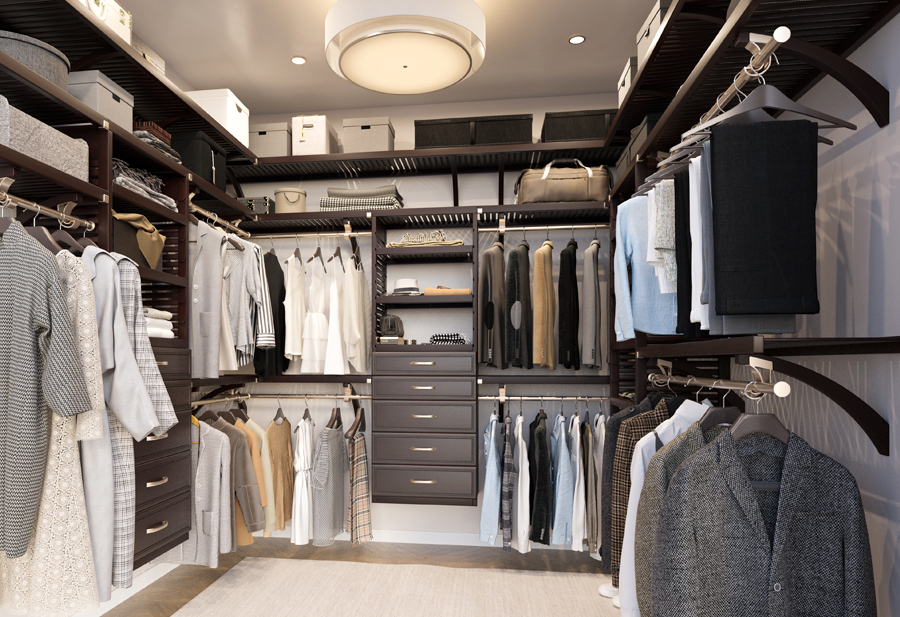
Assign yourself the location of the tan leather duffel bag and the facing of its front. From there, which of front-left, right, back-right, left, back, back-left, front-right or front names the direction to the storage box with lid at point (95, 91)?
front-right

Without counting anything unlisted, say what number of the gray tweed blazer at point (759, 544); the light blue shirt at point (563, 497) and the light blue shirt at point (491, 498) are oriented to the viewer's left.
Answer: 2

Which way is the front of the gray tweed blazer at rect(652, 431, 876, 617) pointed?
toward the camera

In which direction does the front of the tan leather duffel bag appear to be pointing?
toward the camera

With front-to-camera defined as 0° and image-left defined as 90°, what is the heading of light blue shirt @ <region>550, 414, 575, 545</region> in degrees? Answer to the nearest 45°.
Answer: approximately 90°

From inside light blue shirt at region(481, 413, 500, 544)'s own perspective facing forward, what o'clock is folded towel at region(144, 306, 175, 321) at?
The folded towel is roughly at 11 o'clock from the light blue shirt.
